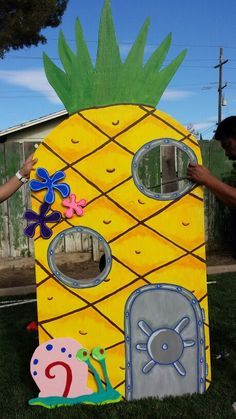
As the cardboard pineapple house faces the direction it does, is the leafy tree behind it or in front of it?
behind

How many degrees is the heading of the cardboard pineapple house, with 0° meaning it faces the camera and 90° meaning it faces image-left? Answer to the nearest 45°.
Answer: approximately 0°
